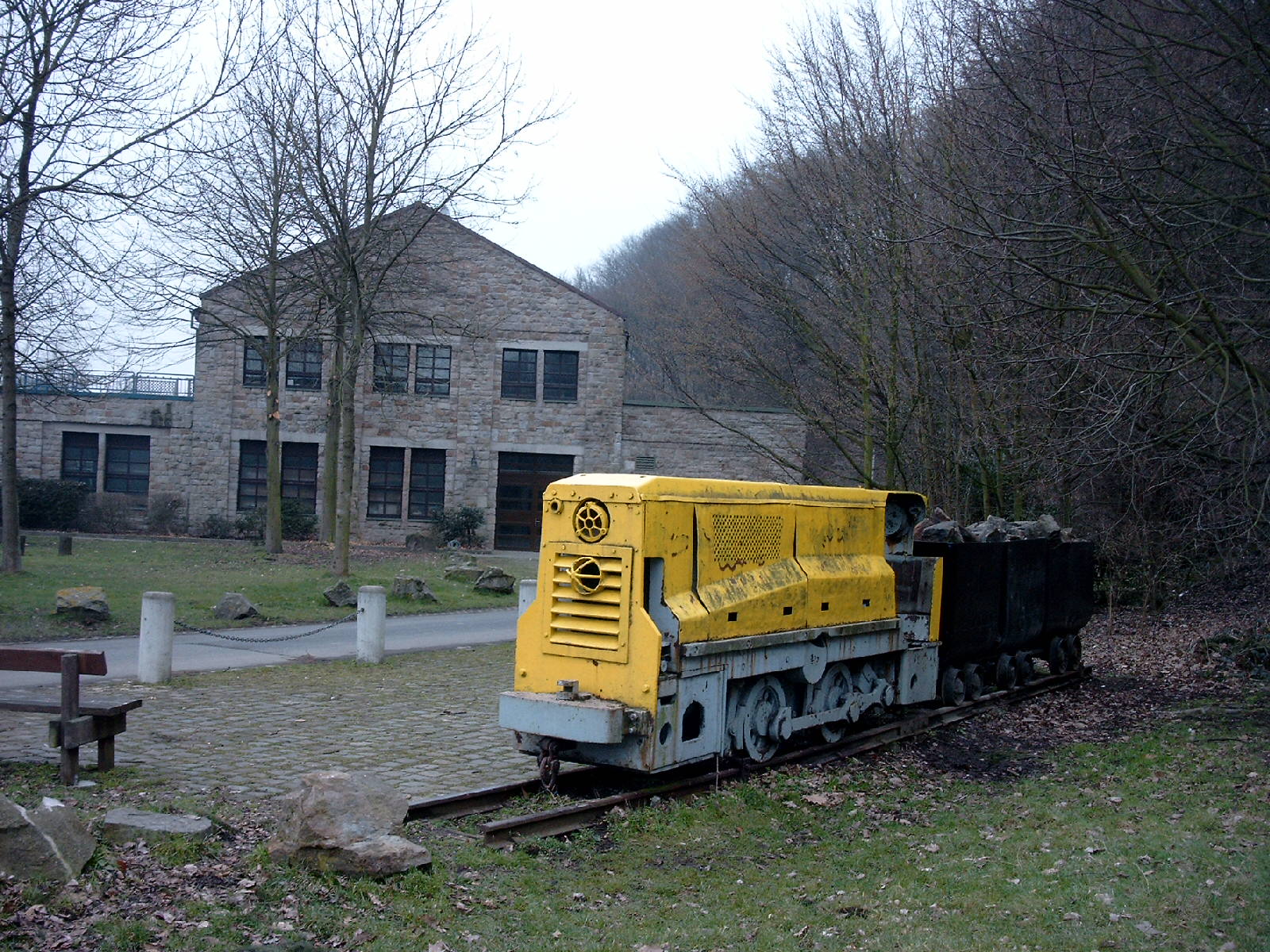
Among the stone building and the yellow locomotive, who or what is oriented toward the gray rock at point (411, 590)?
the stone building

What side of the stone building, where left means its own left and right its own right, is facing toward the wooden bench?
front

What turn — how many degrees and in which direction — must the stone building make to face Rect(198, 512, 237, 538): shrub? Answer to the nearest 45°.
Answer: approximately 90° to its right

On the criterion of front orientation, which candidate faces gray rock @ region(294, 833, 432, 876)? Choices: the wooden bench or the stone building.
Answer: the stone building

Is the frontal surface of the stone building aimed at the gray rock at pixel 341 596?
yes

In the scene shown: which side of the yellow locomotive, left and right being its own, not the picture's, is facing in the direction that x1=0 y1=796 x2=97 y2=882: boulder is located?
front

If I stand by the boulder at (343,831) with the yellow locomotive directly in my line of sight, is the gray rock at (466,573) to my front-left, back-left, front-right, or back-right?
front-left

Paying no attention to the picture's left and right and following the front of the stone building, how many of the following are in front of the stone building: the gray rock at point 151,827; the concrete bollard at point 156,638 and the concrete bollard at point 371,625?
3

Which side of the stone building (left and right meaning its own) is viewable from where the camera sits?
front
